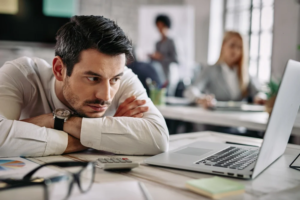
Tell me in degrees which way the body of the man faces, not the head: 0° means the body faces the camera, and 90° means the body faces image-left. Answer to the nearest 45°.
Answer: approximately 315°

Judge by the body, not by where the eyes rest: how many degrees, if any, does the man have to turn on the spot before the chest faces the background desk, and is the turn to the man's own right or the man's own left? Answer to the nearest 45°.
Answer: approximately 90° to the man's own left

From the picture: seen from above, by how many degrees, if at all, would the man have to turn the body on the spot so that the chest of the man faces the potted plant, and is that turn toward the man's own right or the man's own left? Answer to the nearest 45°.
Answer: approximately 90° to the man's own left

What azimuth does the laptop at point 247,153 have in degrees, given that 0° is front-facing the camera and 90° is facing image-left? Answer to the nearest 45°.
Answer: approximately 135°

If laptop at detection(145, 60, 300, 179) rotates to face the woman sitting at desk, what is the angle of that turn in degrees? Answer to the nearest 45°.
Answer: approximately 45° to its right
